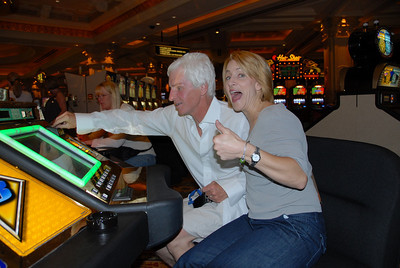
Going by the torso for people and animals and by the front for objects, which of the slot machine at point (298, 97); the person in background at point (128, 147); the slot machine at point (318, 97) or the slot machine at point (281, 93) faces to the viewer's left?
the person in background

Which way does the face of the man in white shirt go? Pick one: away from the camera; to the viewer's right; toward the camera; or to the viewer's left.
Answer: to the viewer's left

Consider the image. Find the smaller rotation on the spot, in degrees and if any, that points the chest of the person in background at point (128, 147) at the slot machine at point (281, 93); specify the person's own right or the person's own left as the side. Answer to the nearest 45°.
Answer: approximately 135° to the person's own right

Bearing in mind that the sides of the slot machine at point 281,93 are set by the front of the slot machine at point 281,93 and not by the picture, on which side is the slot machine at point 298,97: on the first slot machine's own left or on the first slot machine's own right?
on the first slot machine's own left

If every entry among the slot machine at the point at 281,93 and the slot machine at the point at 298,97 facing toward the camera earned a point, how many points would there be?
2

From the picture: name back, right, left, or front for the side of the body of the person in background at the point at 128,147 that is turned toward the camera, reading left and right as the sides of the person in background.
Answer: left

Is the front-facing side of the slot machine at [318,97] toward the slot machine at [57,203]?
yes

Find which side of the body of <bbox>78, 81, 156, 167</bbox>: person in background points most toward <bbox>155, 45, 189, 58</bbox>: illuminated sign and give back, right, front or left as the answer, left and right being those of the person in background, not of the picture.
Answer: right

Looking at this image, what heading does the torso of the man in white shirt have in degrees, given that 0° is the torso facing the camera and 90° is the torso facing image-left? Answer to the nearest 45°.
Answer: approximately 45°

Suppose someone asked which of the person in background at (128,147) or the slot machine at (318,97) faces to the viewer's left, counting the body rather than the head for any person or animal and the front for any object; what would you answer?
the person in background
